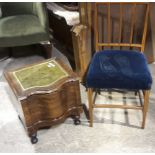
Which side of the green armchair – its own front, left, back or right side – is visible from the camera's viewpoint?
front
